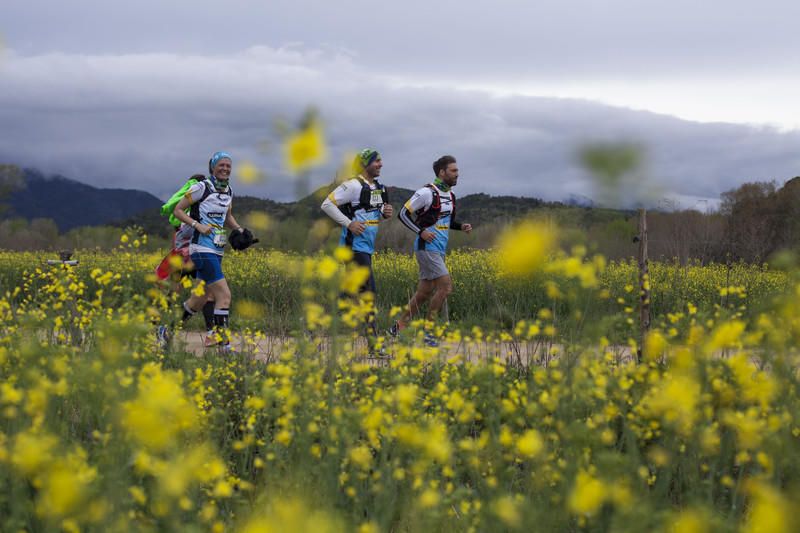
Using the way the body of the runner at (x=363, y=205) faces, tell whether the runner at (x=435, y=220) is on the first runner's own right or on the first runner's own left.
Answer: on the first runner's own left

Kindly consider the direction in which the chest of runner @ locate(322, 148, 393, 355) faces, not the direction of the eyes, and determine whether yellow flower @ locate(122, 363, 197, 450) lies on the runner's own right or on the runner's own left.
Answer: on the runner's own right

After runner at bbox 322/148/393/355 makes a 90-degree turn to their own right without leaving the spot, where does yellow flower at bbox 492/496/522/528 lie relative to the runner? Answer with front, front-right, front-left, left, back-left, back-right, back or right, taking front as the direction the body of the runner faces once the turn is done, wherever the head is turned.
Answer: front-left

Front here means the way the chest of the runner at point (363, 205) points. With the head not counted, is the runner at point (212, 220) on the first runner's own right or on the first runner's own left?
on the first runner's own right

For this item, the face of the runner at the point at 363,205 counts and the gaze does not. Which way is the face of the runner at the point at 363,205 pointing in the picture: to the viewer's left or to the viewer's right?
to the viewer's right

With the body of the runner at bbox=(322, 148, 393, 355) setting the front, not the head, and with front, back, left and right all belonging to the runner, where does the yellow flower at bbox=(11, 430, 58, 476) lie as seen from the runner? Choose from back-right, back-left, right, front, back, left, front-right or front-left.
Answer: front-right

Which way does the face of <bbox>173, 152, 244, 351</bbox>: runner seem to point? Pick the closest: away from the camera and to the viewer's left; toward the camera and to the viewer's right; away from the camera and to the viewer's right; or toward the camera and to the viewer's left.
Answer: toward the camera and to the viewer's right

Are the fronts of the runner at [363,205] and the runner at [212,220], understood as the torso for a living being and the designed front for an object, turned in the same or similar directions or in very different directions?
same or similar directions

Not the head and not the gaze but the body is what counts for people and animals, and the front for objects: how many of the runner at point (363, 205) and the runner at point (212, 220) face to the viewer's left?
0

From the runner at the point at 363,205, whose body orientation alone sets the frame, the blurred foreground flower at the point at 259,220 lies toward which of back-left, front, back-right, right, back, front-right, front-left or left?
front-right

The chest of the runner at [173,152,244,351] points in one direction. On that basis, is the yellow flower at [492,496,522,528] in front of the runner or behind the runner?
in front

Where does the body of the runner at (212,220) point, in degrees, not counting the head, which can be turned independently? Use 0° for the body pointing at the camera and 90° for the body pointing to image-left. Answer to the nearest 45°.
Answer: approximately 315°

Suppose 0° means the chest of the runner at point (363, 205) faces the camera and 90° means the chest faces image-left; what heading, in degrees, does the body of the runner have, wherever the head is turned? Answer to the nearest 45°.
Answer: approximately 315°

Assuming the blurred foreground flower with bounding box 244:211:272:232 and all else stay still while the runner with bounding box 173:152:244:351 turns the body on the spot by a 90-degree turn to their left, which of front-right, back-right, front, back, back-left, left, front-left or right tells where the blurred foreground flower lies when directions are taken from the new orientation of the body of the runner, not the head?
back-right

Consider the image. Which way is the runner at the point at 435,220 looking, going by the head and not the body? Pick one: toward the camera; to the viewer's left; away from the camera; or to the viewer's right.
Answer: to the viewer's right
